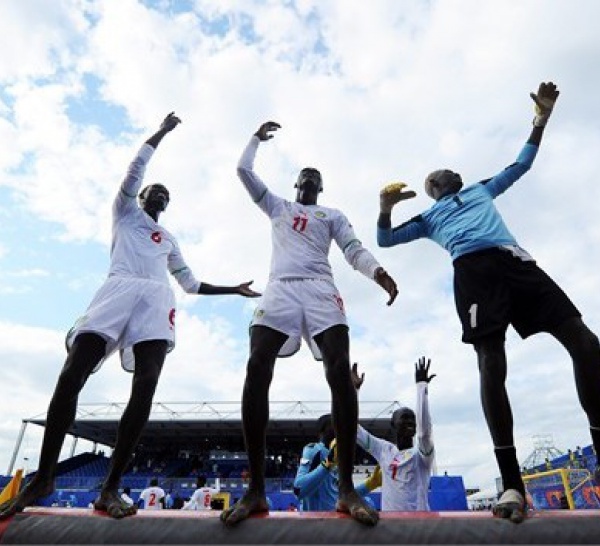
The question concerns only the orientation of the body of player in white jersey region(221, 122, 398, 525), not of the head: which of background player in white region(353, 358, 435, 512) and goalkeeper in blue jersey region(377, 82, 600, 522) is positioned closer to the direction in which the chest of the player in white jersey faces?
the goalkeeper in blue jersey

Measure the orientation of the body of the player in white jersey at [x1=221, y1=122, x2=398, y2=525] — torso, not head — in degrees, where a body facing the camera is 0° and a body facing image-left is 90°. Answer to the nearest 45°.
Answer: approximately 0°

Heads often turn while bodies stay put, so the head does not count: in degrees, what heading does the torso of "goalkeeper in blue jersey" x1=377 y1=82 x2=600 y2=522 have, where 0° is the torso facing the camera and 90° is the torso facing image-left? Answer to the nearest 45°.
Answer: approximately 0°

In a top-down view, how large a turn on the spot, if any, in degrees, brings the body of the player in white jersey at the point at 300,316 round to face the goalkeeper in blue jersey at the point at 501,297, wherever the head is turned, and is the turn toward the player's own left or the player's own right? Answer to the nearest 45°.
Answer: approximately 90° to the player's own left

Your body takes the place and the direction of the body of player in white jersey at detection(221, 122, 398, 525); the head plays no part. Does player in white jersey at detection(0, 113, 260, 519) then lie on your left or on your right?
on your right

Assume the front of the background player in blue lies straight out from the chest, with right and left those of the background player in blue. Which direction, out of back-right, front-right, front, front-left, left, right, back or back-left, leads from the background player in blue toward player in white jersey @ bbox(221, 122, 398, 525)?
front-right

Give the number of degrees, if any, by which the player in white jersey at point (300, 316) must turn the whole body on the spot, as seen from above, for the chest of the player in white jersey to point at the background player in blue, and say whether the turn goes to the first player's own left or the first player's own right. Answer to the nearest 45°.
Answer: approximately 180°

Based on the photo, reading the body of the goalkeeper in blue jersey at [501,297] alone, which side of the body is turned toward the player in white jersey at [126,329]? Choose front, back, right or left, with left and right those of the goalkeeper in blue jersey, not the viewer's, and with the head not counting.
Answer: right

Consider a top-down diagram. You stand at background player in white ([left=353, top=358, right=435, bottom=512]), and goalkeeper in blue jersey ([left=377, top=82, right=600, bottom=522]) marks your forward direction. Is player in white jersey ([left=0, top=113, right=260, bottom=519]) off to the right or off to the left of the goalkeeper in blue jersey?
right
